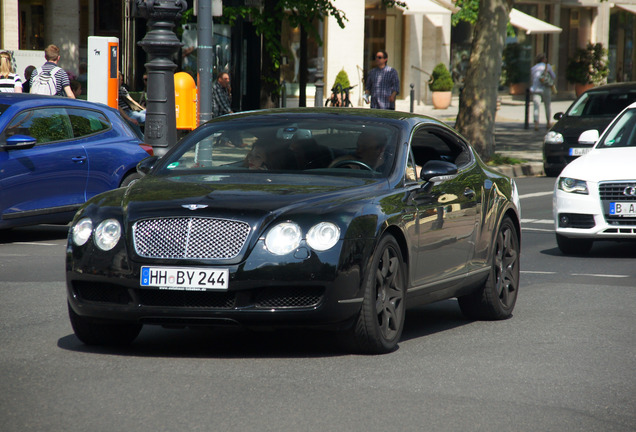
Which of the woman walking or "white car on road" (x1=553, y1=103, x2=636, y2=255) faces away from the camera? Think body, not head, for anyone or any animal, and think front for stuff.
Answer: the woman walking

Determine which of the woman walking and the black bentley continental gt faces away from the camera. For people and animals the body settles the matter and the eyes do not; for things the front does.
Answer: the woman walking

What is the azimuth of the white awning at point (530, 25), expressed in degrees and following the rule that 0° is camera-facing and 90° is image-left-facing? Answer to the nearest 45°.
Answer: approximately 45°

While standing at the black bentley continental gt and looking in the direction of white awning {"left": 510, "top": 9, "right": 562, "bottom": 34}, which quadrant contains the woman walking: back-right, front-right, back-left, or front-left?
front-left

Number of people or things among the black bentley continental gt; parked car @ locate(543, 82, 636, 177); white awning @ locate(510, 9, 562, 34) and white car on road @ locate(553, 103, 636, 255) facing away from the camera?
0

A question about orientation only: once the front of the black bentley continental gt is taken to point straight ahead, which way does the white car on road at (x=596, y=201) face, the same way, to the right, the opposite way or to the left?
the same way

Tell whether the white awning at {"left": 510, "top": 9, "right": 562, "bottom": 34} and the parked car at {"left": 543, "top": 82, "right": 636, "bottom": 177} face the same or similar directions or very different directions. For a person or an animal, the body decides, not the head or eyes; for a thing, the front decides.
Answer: same or similar directions

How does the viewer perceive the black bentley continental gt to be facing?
facing the viewer and to the left of the viewer

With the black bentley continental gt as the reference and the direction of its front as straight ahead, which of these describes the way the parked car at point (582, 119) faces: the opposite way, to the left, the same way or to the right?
the same way

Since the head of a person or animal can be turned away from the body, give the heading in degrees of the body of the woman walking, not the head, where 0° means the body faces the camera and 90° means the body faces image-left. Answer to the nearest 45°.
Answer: approximately 180°

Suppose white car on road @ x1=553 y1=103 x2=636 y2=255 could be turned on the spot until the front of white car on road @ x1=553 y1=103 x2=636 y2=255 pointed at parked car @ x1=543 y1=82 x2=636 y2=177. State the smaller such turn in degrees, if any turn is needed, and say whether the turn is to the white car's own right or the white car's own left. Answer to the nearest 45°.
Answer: approximately 135° to the white car's own right

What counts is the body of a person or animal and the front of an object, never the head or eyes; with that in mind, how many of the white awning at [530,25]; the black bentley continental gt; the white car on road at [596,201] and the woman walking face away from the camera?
1

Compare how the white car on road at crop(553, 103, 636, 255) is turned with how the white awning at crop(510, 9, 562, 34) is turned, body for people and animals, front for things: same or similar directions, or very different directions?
same or similar directions
